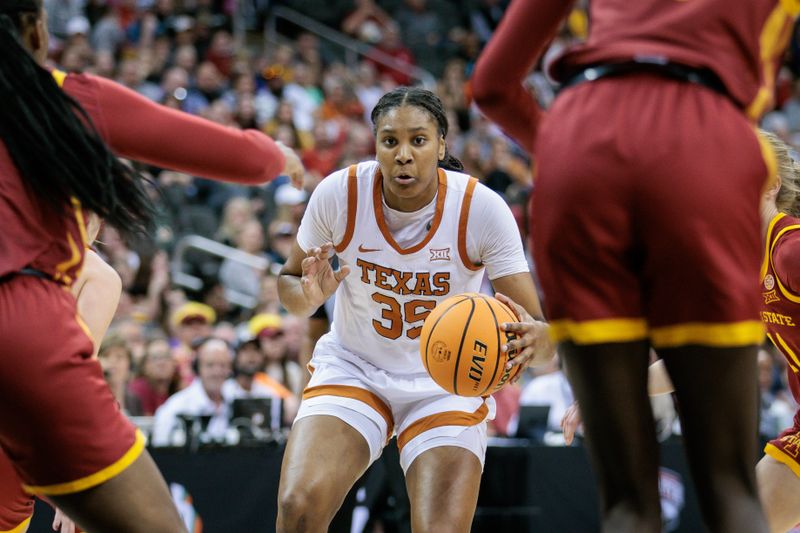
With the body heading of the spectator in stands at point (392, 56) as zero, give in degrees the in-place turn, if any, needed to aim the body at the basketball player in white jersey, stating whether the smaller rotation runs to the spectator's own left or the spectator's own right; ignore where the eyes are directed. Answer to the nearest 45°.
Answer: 0° — they already face them

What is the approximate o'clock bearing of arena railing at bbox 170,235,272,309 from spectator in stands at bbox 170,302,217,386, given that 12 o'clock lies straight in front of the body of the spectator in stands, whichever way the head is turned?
The arena railing is roughly at 6 o'clock from the spectator in stands.

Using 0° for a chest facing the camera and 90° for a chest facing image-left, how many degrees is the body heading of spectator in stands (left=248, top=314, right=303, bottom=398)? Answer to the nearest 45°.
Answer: approximately 0°

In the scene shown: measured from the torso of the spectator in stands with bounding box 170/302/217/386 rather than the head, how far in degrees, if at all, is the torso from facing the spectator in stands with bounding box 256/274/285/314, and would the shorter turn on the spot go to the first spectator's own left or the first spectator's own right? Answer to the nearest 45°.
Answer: approximately 135° to the first spectator's own left

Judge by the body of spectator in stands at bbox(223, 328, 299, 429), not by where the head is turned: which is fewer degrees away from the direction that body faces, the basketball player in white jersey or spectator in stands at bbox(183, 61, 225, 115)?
the basketball player in white jersey
